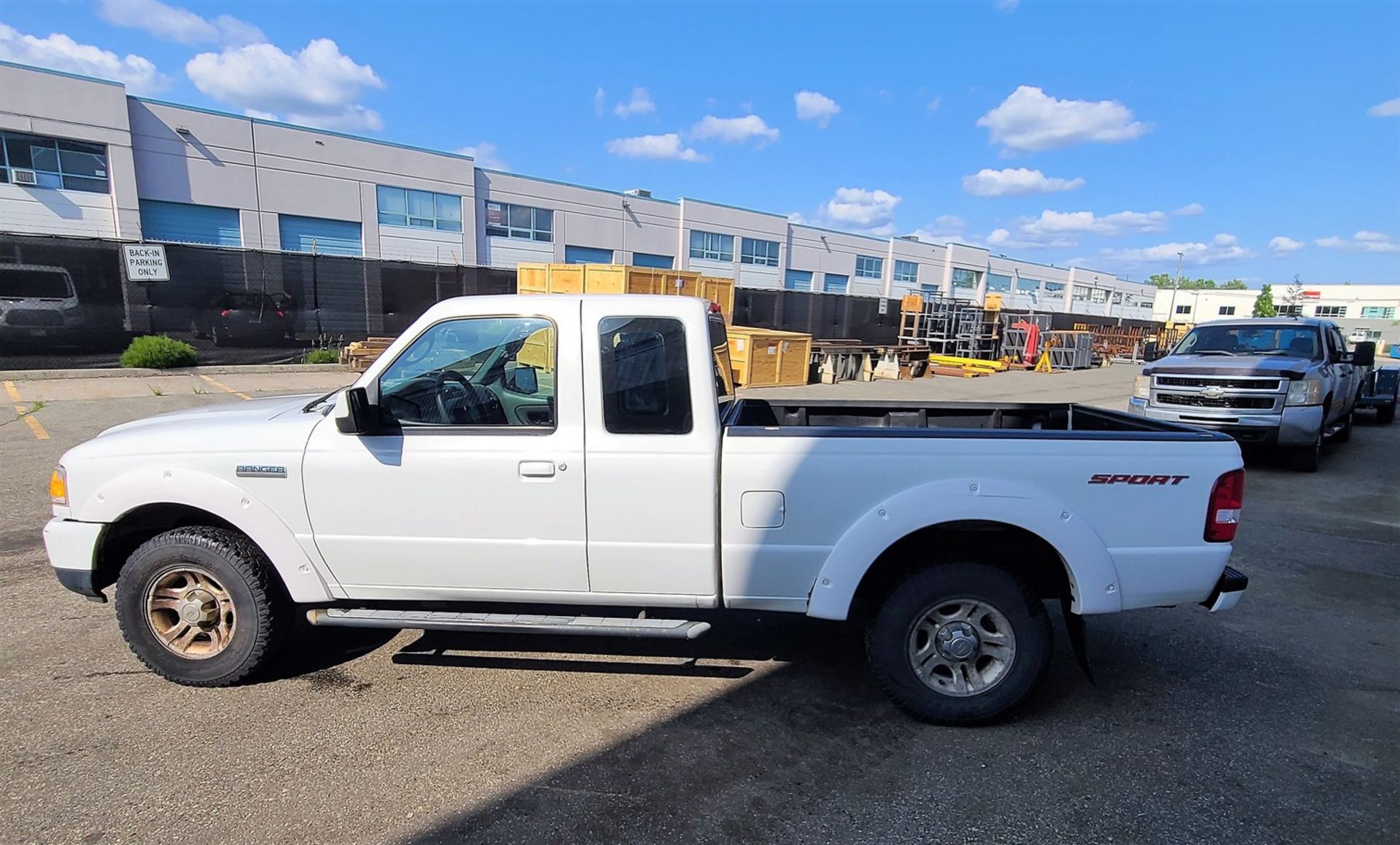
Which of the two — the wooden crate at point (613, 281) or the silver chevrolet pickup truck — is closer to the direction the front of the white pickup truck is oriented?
the wooden crate

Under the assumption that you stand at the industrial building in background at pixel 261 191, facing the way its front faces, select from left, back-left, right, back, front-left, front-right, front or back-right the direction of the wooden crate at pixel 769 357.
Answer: front

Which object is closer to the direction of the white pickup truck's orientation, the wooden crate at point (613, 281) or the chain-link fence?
the chain-link fence

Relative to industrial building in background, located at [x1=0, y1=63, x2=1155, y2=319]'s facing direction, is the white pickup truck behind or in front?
in front

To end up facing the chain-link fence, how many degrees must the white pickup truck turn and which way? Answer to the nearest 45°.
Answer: approximately 45° to its right

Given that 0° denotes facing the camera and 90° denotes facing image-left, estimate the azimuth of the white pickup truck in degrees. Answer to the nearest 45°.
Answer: approximately 90°

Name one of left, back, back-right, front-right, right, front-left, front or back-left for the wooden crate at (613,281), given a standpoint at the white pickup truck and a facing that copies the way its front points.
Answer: right

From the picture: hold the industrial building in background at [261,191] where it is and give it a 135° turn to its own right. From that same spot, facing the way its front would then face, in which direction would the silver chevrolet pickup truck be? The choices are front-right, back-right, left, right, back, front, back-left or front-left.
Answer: back-left

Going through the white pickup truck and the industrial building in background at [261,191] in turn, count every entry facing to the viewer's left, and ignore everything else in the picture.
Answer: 1

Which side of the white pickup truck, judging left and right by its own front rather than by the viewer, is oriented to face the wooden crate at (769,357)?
right

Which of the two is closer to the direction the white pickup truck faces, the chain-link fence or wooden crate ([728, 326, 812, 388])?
the chain-link fence

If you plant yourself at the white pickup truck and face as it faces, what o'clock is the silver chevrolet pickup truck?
The silver chevrolet pickup truck is roughly at 5 o'clock from the white pickup truck.

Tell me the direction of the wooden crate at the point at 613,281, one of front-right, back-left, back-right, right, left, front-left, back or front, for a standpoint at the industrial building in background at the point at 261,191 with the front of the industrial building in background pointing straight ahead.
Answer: front

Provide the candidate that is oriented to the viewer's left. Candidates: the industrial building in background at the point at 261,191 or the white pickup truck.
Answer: the white pickup truck
